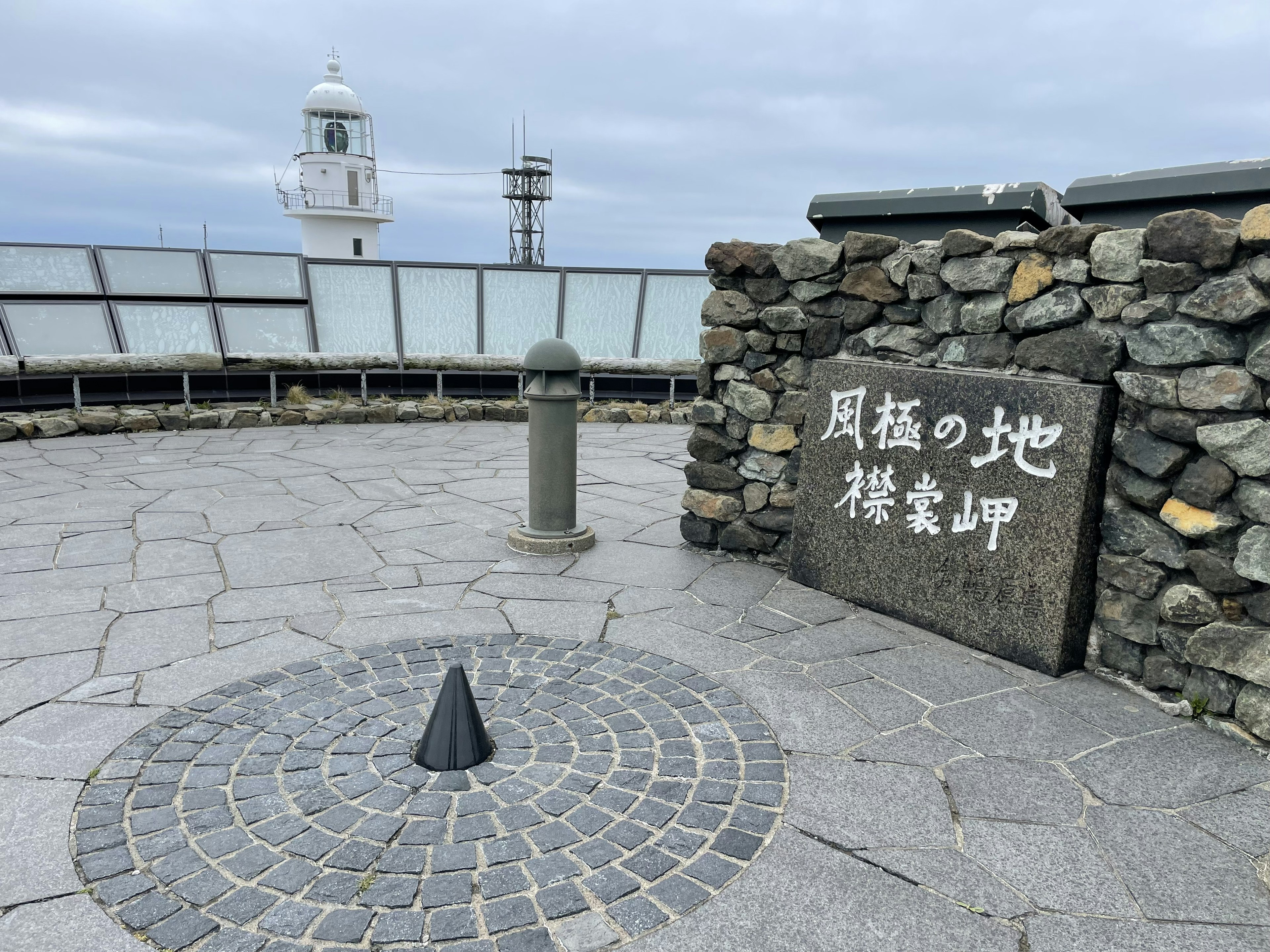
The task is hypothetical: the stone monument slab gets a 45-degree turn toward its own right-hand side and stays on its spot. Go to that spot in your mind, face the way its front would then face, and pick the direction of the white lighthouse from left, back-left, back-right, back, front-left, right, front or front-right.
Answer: front-right

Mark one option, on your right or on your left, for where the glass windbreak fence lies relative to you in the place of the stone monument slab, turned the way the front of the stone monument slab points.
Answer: on your right

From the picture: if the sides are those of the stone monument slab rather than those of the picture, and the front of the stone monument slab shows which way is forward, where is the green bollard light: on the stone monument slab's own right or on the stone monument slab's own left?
on the stone monument slab's own right

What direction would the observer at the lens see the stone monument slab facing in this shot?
facing the viewer and to the left of the viewer

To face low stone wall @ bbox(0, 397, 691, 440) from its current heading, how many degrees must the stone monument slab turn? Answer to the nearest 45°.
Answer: approximately 90° to its right
